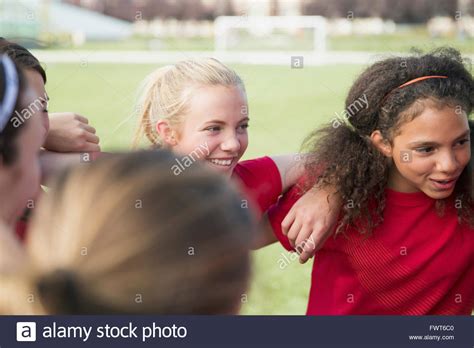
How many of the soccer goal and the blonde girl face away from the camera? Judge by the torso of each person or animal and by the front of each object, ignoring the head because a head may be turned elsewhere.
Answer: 0

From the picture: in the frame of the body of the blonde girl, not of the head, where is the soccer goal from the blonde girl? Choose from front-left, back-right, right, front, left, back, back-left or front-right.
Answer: back-left

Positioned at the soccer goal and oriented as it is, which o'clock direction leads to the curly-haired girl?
The curly-haired girl is roughly at 12 o'clock from the soccer goal.

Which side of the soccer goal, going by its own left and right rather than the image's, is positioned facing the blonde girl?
front

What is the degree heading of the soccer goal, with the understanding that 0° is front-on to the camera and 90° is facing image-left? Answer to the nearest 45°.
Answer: approximately 0°
